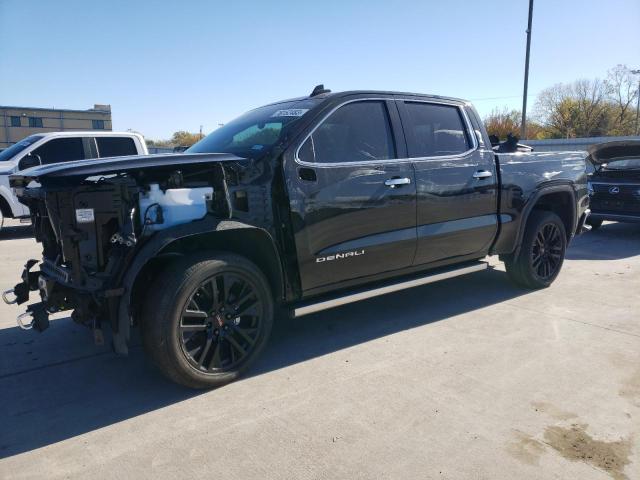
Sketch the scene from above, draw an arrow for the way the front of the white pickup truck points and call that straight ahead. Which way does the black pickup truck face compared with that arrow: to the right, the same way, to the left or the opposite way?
the same way

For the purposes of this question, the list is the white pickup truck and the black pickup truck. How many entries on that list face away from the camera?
0

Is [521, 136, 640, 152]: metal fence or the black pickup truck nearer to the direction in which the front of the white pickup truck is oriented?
the black pickup truck

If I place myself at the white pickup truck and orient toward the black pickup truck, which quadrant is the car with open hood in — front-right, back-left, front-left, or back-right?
front-left

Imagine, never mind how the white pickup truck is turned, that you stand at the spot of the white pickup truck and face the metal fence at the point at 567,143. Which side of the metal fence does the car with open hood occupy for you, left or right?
right

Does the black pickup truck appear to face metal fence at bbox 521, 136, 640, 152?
no

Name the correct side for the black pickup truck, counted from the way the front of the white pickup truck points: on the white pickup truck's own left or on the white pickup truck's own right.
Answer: on the white pickup truck's own left

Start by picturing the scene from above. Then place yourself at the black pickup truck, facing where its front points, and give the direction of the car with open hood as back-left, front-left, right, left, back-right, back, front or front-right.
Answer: back

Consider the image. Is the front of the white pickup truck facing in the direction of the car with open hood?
no

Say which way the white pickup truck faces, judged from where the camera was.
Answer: facing the viewer and to the left of the viewer

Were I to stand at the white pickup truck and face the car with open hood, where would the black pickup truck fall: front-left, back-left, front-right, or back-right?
front-right

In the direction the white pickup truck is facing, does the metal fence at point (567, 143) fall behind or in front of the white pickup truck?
behind

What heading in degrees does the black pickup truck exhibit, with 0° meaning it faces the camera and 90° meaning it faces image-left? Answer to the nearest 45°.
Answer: approximately 45°
